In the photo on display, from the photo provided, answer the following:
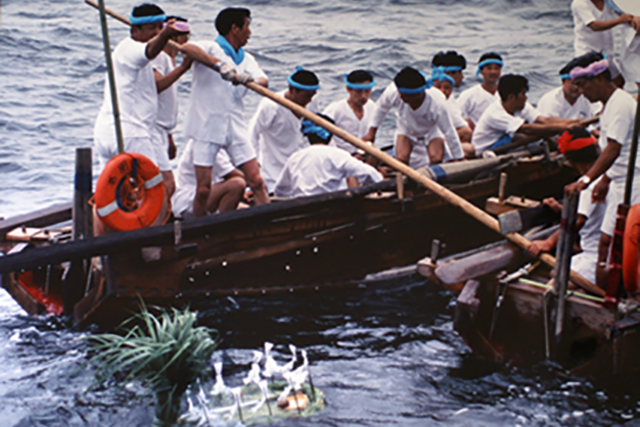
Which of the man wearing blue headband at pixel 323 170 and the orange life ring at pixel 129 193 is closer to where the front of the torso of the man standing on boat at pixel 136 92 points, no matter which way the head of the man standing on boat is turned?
the man wearing blue headband

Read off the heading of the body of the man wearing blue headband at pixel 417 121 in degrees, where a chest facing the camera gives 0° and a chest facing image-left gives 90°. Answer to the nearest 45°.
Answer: approximately 0°

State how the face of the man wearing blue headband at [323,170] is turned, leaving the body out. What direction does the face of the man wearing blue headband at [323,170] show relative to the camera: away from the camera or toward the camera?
away from the camera

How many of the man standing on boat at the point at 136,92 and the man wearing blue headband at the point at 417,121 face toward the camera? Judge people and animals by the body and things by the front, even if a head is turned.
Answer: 1

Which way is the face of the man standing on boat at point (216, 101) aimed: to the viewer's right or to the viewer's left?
to the viewer's right

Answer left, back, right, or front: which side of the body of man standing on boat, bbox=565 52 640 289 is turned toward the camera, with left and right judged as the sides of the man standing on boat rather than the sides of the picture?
left

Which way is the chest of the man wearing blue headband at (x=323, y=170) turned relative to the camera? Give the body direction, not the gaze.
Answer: away from the camera

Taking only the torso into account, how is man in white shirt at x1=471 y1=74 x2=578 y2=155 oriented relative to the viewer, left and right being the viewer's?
facing to the right of the viewer
